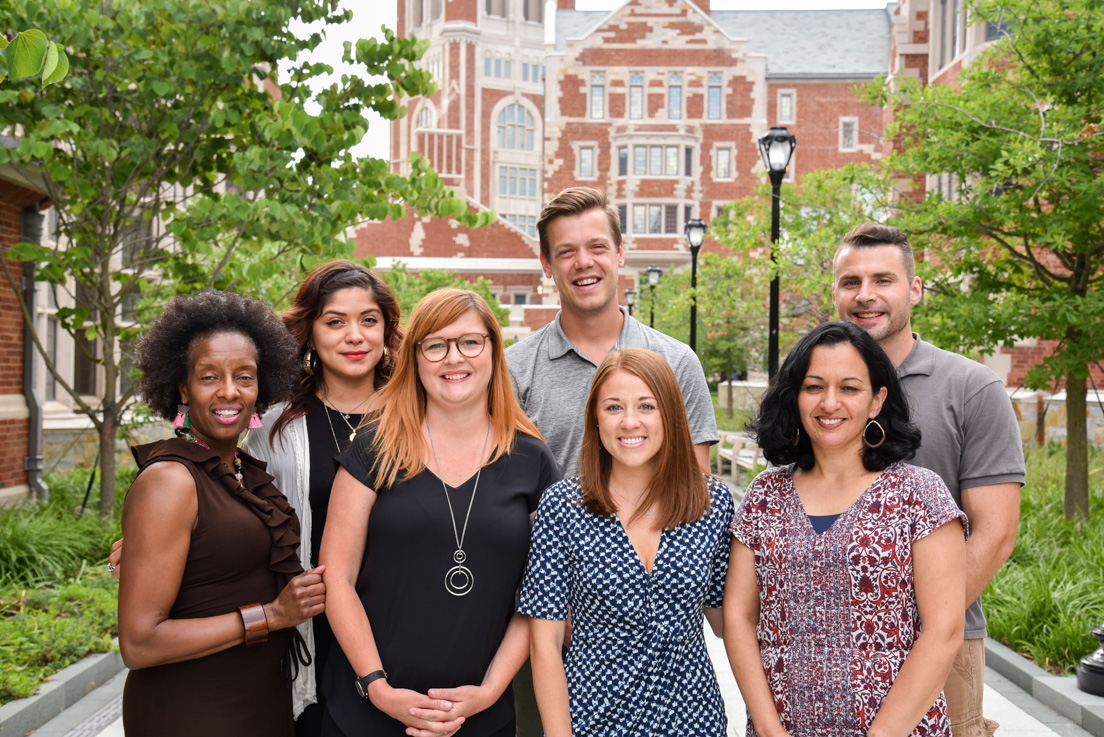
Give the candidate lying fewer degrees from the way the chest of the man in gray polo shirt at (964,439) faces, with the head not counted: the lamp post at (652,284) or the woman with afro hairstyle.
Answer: the woman with afro hairstyle

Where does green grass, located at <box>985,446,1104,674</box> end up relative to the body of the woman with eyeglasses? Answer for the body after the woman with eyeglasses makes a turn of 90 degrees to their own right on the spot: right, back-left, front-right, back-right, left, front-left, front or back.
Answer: back-right

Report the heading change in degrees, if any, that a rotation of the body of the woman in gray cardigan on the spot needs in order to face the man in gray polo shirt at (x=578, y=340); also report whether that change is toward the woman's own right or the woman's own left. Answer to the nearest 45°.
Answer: approximately 90° to the woman's own left

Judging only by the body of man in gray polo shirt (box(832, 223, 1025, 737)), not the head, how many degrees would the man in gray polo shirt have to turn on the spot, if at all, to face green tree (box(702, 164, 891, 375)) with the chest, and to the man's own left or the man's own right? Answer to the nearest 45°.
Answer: approximately 135° to the man's own right

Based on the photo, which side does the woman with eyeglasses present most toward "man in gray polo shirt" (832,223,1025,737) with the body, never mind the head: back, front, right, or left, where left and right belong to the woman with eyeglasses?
left
